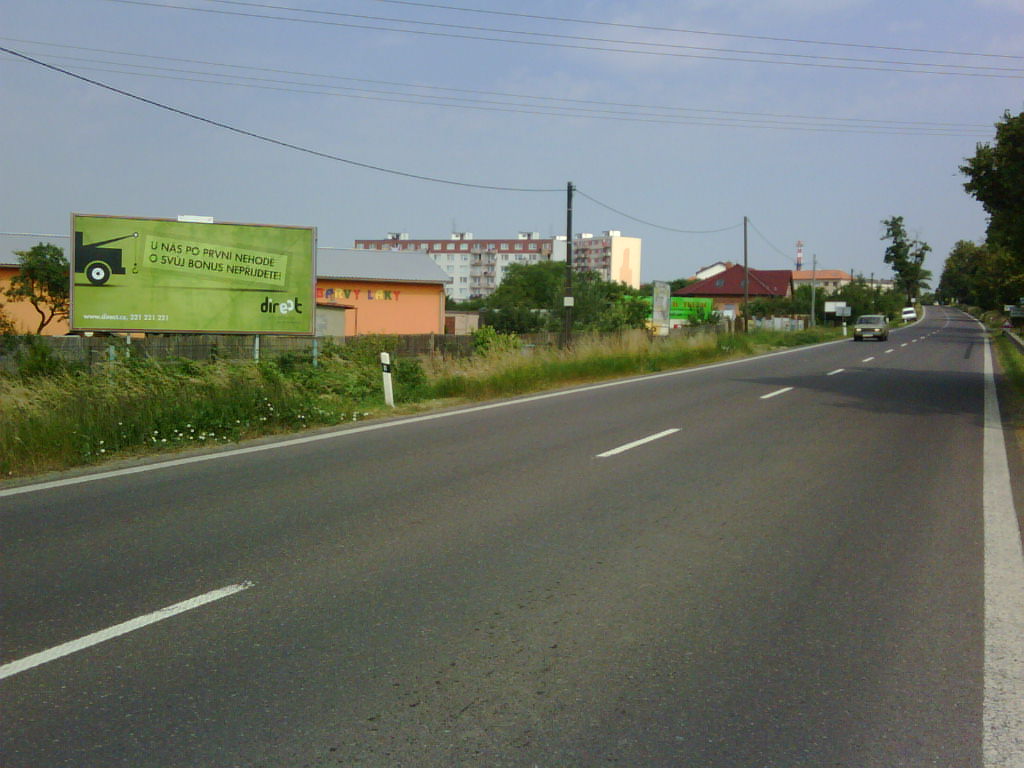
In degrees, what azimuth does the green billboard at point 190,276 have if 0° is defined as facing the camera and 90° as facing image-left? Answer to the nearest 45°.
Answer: approximately 0°

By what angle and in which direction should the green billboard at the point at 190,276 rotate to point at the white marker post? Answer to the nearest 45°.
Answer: approximately 45° to its left

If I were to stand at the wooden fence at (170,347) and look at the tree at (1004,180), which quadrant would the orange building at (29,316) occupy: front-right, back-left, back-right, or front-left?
back-left

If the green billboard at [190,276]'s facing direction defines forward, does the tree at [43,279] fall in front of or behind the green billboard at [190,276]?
behind

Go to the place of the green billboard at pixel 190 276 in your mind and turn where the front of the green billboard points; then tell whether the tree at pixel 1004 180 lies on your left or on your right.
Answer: on your left

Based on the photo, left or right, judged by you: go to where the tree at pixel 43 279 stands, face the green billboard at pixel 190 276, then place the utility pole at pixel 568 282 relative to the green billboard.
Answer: left

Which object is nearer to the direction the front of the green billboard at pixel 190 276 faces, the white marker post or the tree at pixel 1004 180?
the white marker post
